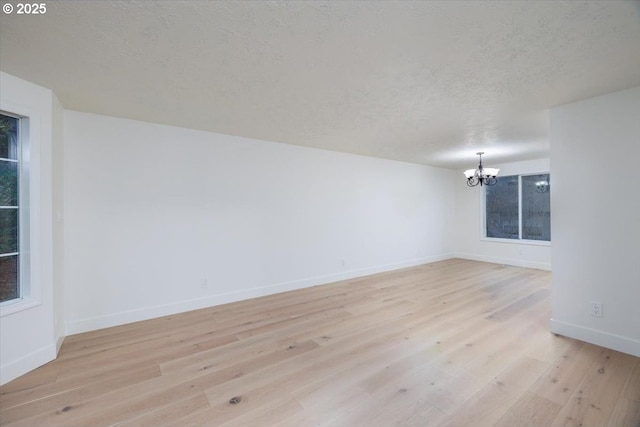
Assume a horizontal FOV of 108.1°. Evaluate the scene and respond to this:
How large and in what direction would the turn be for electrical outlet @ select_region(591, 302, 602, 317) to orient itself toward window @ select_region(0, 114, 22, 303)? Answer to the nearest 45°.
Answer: approximately 45° to its right
